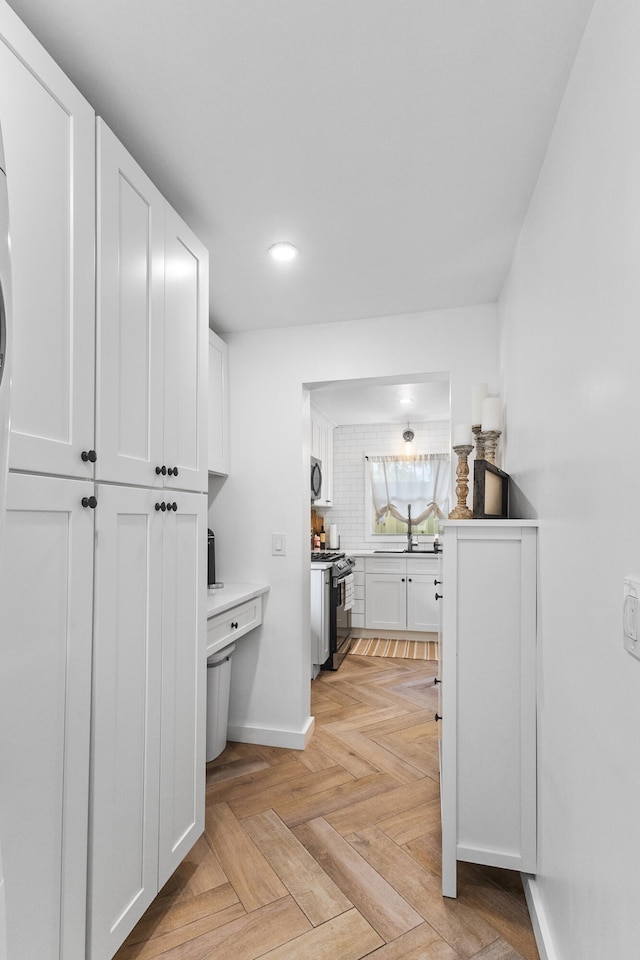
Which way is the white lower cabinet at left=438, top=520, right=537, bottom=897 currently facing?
to the viewer's left

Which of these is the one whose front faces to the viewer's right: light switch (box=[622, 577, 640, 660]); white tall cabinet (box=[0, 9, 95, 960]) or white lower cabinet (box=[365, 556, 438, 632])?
the white tall cabinet

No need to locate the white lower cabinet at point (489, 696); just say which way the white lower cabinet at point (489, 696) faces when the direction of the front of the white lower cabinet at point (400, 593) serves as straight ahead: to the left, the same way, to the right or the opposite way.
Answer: to the right

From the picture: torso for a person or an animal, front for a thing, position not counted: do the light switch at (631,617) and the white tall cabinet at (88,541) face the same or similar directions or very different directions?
very different directions

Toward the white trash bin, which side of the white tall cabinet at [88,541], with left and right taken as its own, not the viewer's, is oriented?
left

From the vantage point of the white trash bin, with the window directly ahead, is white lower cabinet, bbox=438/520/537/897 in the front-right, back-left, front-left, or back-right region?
back-right

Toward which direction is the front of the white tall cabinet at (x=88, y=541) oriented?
to the viewer's right

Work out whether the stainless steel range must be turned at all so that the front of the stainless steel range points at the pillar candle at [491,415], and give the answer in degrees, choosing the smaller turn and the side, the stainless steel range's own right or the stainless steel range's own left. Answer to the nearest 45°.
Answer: approximately 90° to the stainless steel range's own right

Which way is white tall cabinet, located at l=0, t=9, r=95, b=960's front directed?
to the viewer's right

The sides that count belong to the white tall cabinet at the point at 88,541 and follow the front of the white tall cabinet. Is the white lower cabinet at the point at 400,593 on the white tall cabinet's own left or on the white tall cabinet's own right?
on the white tall cabinet's own left

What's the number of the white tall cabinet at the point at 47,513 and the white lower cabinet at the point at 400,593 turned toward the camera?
1

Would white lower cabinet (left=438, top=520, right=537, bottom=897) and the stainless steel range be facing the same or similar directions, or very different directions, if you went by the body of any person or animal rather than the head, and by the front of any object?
very different directions

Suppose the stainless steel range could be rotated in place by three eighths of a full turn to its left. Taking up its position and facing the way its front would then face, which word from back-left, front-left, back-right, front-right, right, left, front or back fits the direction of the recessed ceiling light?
back-left
